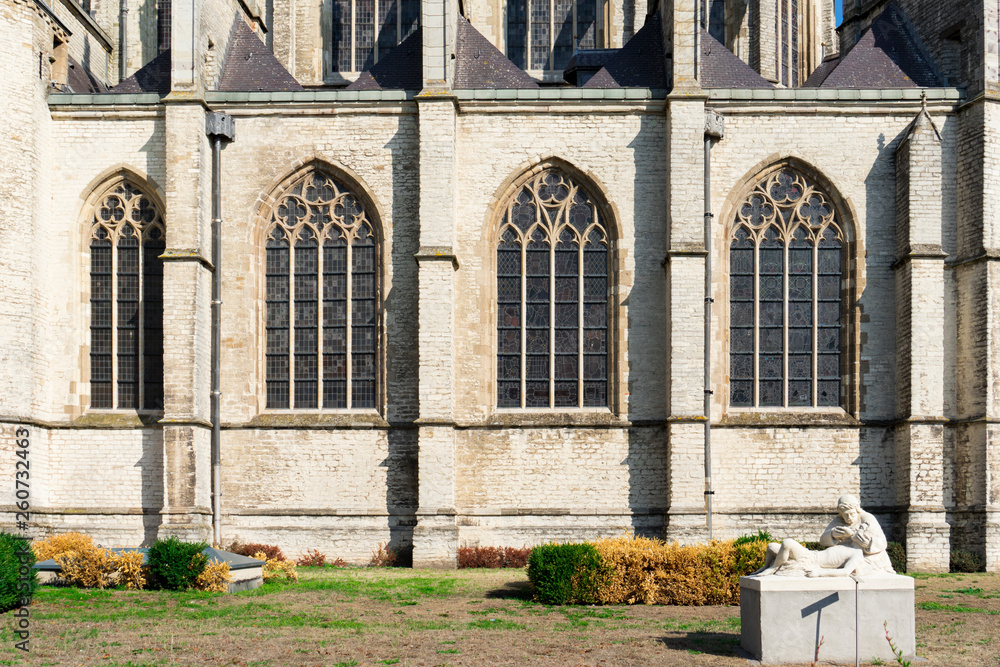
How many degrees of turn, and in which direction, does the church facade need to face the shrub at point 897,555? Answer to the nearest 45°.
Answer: approximately 90° to its left

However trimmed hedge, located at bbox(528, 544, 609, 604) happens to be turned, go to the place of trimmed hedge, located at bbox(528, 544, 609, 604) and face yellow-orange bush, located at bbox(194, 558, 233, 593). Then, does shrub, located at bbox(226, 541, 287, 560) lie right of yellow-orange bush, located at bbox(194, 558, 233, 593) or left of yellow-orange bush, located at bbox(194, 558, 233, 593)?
right

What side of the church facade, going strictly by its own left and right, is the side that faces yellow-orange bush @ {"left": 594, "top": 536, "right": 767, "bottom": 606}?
front

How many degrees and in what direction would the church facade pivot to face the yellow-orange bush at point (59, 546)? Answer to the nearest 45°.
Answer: approximately 45° to its right
